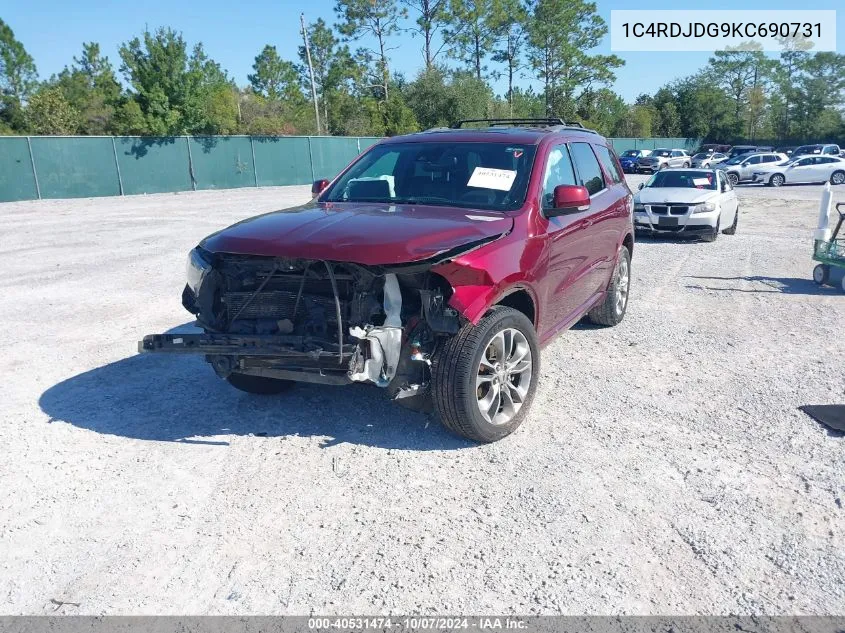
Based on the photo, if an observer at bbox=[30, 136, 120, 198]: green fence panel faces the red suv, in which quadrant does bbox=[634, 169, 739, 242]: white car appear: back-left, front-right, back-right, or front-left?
front-left

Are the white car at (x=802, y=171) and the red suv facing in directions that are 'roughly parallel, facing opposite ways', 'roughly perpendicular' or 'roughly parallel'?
roughly perpendicular

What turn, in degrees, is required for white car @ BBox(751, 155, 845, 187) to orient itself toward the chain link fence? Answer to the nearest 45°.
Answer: approximately 45° to its left

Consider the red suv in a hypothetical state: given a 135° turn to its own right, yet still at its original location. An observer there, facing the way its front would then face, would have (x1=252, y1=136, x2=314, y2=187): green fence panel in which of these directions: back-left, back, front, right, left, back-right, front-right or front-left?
front

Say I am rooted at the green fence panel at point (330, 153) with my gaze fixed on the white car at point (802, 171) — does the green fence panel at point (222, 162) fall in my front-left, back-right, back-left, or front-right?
back-right

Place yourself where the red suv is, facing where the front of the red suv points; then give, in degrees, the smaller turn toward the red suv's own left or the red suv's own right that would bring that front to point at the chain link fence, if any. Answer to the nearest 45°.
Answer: approximately 135° to the red suv's own right

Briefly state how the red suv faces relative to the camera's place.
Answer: facing the viewer and to the left of the viewer

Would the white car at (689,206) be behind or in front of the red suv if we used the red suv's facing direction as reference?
behind

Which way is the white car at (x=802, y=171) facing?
to the viewer's left

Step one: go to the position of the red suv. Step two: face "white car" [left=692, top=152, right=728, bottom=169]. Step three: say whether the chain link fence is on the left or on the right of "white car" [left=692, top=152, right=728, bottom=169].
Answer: left
